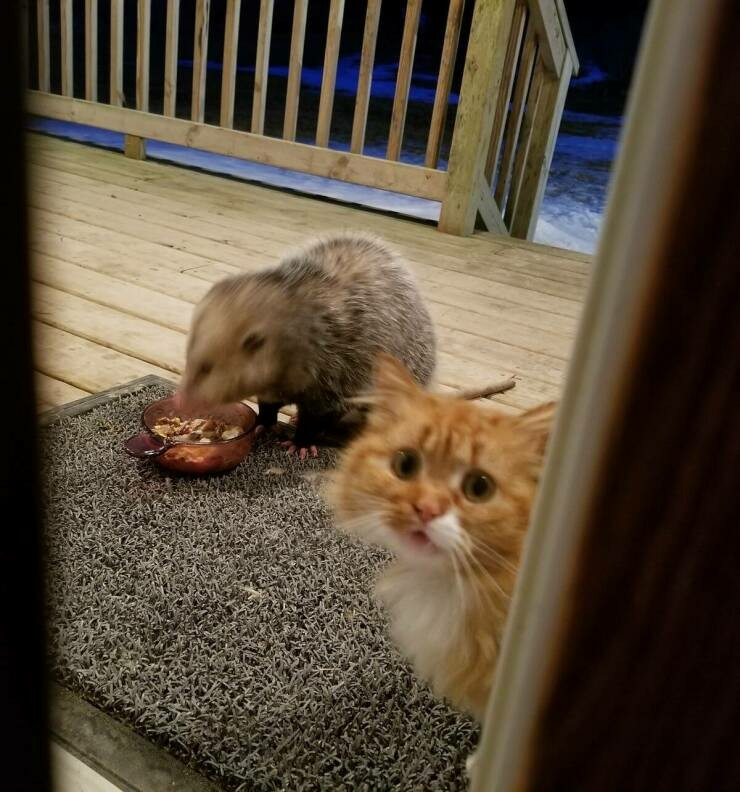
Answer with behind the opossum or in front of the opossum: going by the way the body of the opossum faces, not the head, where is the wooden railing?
behind

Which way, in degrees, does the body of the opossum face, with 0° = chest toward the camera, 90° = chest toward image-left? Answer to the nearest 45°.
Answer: approximately 45°

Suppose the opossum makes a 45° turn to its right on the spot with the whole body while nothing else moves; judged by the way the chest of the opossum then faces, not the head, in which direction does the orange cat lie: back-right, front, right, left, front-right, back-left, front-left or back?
left
